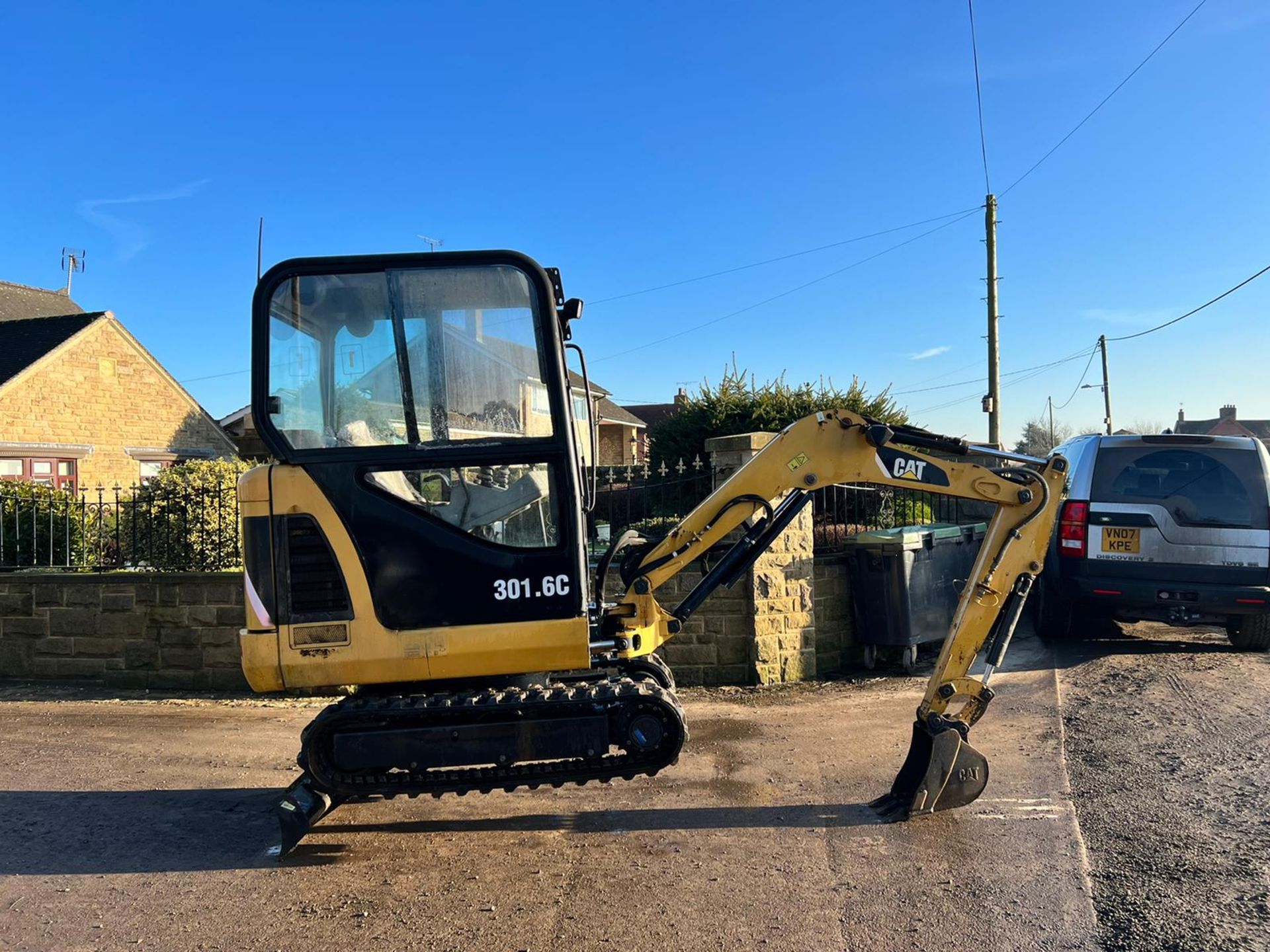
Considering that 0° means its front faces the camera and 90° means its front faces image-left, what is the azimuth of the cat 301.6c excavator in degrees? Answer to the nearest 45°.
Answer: approximately 270°

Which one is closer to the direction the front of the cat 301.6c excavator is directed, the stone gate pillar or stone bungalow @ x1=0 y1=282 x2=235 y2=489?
the stone gate pillar

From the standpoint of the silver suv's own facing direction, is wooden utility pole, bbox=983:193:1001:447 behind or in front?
in front

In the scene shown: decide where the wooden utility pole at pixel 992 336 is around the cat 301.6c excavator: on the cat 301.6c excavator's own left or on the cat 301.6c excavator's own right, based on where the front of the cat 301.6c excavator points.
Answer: on the cat 301.6c excavator's own left

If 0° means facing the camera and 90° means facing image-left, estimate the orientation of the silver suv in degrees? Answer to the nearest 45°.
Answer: approximately 180°

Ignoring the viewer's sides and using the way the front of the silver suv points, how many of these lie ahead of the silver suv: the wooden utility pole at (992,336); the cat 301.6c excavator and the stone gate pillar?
1

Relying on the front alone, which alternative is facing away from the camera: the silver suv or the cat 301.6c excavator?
the silver suv

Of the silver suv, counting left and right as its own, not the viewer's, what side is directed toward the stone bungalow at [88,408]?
left

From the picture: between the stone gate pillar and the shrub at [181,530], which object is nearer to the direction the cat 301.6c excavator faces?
the stone gate pillar

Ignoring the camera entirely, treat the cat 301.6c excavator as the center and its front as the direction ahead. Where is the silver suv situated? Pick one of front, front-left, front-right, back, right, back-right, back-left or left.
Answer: front-left

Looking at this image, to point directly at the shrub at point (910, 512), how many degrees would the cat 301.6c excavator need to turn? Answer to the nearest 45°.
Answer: approximately 45° to its left
